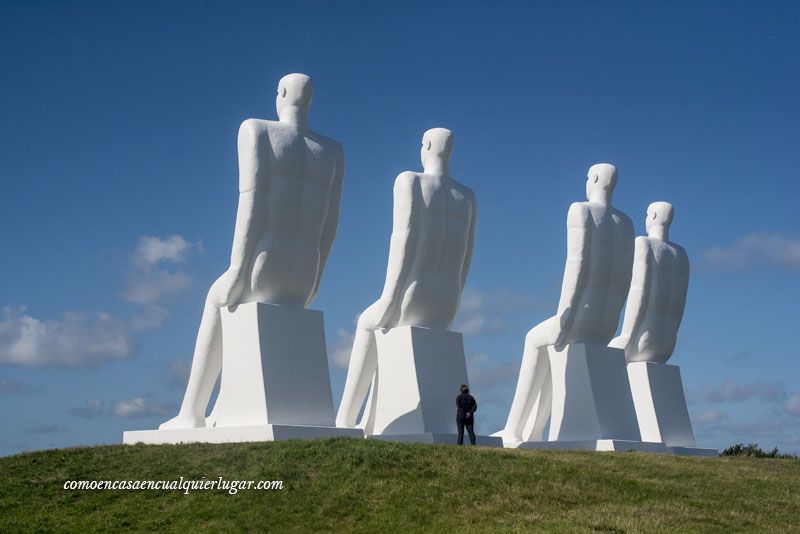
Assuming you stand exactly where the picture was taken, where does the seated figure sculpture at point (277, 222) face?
facing away from the viewer and to the left of the viewer

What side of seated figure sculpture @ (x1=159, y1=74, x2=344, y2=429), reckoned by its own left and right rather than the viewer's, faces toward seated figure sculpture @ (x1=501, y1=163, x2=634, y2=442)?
right

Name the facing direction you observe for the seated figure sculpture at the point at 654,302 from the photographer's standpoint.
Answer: facing away from the viewer and to the left of the viewer

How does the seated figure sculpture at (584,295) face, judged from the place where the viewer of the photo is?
facing away from the viewer and to the left of the viewer

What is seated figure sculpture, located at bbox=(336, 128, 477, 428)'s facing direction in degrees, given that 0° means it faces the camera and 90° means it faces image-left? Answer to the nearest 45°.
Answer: approximately 135°

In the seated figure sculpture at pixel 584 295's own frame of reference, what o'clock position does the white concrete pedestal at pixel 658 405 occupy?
The white concrete pedestal is roughly at 2 o'clock from the seated figure sculpture.

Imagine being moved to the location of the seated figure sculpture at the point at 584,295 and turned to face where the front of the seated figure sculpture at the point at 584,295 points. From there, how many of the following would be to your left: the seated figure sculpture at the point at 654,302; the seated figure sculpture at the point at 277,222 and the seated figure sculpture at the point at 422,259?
2

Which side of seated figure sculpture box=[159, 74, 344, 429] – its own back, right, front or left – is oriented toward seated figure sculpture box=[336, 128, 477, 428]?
right

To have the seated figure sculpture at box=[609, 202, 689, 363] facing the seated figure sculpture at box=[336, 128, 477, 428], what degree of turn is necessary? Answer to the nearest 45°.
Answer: approximately 90° to its left

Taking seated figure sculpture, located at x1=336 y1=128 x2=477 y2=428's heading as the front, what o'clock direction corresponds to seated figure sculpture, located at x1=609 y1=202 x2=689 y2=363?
seated figure sculpture, located at x1=609 y1=202 x2=689 y2=363 is roughly at 3 o'clock from seated figure sculpture, located at x1=336 y1=128 x2=477 y2=428.

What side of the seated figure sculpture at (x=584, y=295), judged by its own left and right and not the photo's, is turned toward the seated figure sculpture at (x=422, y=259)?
left
